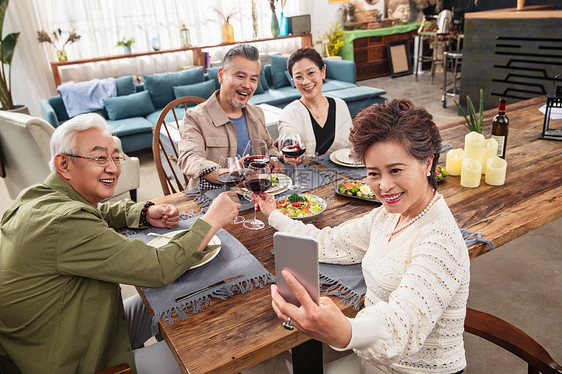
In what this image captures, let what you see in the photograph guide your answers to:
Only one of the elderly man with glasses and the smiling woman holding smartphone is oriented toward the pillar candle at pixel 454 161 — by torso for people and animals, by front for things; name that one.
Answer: the elderly man with glasses

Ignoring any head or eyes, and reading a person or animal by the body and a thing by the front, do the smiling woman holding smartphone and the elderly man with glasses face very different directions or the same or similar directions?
very different directions

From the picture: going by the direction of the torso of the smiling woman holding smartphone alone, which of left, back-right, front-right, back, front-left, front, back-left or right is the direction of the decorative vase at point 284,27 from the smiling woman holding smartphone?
back-right

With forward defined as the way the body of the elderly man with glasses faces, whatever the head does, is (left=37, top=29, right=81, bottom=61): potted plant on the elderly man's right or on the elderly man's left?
on the elderly man's left

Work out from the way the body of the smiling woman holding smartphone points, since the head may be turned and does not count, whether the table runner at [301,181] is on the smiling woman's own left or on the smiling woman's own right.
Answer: on the smiling woman's own right

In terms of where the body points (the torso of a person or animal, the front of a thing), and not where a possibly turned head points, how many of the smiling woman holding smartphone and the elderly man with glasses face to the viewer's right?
1

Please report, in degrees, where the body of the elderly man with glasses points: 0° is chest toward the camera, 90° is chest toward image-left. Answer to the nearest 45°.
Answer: approximately 270°

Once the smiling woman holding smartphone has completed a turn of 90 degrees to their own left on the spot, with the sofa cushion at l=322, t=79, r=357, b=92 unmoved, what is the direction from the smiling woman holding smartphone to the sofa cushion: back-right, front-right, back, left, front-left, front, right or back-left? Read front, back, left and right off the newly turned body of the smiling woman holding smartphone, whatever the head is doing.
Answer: back-left

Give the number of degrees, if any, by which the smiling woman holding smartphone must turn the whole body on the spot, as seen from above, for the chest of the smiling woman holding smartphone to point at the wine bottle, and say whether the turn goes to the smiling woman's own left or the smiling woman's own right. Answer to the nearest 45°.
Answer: approximately 180°

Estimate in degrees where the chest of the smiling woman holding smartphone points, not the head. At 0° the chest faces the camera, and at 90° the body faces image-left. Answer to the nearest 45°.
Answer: approximately 45°

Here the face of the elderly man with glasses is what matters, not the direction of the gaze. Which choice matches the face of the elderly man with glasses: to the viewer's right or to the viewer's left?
to the viewer's right

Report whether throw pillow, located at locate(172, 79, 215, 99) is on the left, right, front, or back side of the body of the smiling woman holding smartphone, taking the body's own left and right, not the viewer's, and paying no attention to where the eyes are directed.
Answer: right
